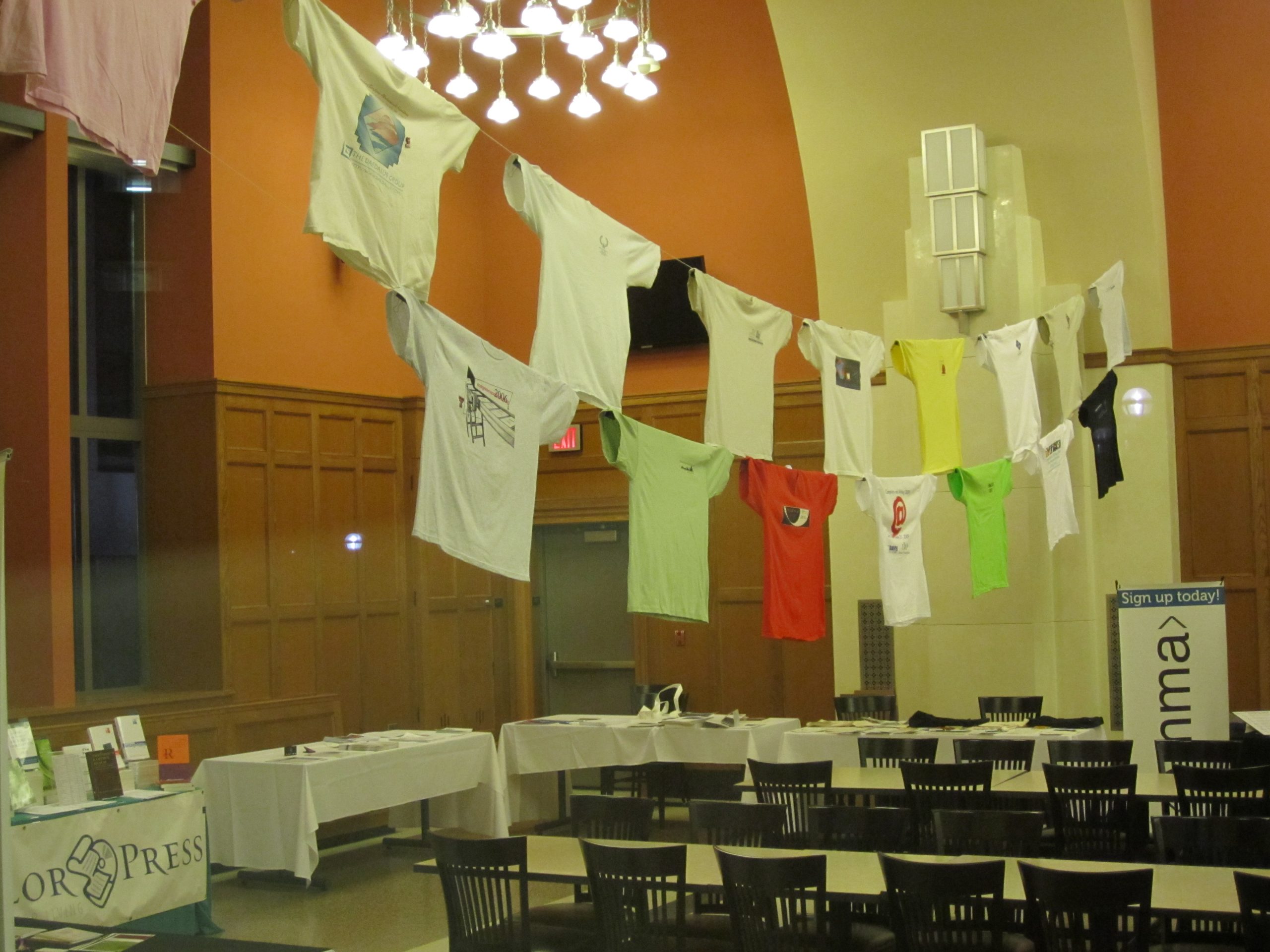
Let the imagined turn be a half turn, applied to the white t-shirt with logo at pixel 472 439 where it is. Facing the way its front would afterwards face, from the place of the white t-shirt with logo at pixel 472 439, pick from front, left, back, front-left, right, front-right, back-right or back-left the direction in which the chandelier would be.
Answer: front-right

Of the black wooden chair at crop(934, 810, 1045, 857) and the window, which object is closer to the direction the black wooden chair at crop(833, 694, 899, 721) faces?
the black wooden chair

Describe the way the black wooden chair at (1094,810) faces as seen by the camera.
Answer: facing away from the viewer

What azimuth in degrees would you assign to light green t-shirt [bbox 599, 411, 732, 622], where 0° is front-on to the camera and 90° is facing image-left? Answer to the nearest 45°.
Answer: approximately 315°

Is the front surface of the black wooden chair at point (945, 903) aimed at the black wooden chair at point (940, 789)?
yes
